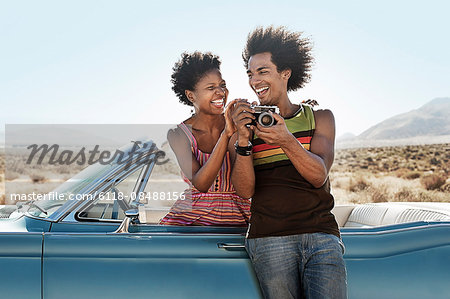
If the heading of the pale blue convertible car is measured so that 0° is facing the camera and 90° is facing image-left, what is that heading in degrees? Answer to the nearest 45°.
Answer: approximately 90°

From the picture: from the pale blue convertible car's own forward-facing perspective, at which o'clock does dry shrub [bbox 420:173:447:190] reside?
The dry shrub is roughly at 4 o'clock from the pale blue convertible car.

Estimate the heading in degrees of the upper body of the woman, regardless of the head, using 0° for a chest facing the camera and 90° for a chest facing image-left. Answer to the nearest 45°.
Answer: approximately 315°

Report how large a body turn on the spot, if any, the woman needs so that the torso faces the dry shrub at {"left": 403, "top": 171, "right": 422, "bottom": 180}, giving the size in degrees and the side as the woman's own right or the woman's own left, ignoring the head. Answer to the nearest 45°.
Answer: approximately 90° to the woman's own left

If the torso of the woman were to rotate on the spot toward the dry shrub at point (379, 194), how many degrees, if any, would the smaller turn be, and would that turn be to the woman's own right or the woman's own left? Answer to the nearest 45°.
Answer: approximately 135° to the woman's own left

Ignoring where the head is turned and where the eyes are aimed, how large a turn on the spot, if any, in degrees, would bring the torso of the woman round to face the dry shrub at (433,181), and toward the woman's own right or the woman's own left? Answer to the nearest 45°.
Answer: approximately 90° to the woman's own left

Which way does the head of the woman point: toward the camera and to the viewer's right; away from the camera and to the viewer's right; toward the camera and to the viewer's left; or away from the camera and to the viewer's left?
toward the camera and to the viewer's right

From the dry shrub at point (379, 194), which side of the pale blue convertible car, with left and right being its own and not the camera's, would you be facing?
right

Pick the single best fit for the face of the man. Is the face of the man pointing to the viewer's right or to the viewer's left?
to the viewer's left
